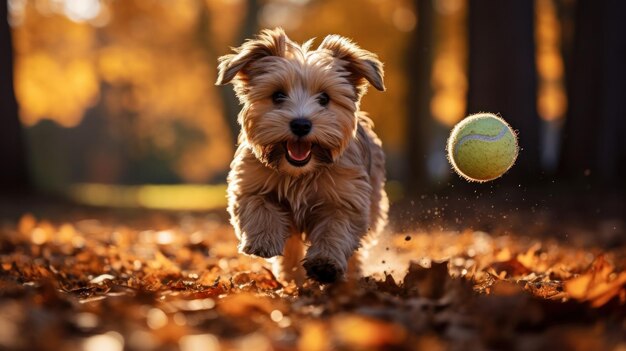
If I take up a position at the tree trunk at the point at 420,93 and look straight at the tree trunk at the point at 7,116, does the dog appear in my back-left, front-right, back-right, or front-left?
front-left

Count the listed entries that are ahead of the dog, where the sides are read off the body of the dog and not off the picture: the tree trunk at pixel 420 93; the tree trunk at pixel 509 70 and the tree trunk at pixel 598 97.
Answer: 0

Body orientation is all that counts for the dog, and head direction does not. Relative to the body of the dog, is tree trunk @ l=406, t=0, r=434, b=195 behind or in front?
behind

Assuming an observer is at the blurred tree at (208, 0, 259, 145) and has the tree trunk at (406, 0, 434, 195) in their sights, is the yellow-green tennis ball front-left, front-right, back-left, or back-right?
front-right

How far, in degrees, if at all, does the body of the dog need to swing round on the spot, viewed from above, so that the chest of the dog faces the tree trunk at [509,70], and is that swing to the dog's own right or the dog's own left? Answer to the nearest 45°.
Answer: approximately 135° to the dog's own left

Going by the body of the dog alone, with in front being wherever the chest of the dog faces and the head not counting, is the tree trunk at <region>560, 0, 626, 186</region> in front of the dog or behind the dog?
behind

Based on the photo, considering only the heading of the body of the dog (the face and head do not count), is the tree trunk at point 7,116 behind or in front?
behind

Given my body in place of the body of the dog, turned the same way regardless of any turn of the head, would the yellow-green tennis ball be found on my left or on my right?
on my left

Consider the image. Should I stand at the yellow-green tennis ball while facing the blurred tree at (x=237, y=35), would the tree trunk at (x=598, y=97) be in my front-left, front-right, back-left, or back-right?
front-right

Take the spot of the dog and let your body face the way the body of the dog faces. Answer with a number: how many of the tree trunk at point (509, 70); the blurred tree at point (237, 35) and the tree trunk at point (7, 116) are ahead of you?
0

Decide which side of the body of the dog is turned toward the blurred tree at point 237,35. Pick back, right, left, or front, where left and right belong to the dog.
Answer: back

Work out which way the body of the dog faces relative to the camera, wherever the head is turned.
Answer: toward the camera
